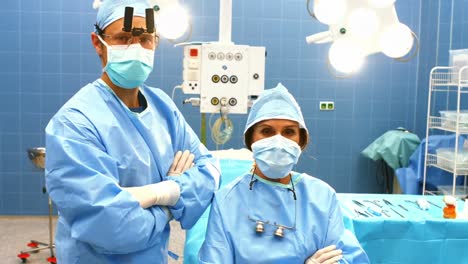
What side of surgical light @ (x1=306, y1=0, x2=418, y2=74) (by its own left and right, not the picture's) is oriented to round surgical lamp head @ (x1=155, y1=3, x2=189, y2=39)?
right

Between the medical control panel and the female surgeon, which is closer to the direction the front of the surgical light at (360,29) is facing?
the female surgeon

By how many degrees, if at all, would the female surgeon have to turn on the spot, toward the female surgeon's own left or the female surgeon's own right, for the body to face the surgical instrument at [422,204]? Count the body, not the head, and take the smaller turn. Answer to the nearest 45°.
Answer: approximately 135° to the female surgeon's own left

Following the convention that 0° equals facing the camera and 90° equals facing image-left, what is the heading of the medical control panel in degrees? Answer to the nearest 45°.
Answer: approximately 0°
